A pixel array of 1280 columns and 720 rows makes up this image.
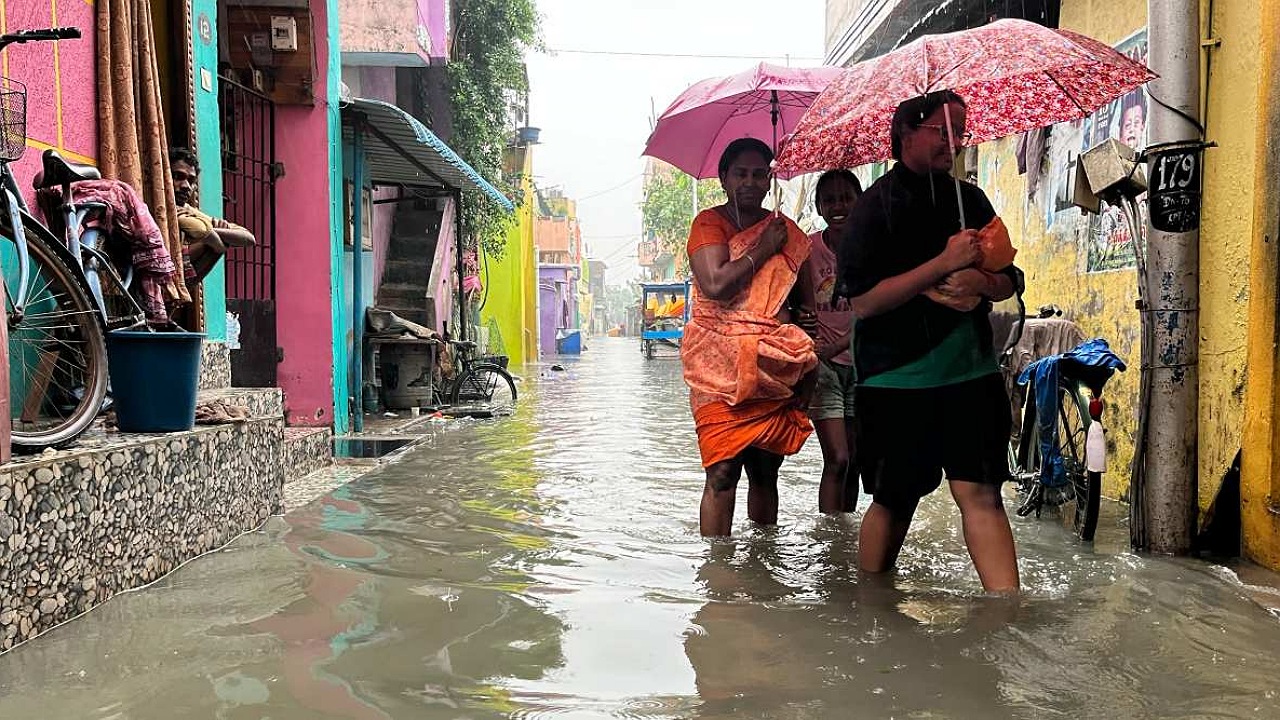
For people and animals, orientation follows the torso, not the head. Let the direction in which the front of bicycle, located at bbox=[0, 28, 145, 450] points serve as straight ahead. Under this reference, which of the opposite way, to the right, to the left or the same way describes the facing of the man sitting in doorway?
to the left

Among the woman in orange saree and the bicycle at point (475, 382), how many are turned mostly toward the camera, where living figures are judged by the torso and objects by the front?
1

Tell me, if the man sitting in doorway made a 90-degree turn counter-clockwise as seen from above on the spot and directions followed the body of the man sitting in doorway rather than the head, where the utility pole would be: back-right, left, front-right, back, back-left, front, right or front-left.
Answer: right

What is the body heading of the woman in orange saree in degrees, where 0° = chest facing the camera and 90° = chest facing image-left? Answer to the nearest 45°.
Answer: approximately 0°

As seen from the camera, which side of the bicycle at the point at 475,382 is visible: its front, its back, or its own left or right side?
left

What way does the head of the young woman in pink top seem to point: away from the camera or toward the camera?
toward the camera

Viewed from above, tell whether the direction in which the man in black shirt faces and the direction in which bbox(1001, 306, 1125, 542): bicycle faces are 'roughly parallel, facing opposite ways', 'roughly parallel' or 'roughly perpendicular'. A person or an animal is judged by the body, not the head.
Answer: roughly parallel, facing opposite ways

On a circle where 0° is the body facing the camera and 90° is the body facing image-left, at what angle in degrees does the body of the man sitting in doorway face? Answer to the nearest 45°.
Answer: approximately 315°

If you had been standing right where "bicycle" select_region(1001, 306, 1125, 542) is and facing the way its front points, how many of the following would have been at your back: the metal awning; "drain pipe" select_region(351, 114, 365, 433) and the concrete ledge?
0

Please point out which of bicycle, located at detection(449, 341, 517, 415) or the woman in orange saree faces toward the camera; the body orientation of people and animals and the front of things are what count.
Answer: the woman in orange saree

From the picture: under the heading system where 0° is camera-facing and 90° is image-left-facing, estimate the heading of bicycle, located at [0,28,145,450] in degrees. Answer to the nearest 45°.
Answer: approximately 45°

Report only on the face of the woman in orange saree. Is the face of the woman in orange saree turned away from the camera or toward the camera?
toward the camera
